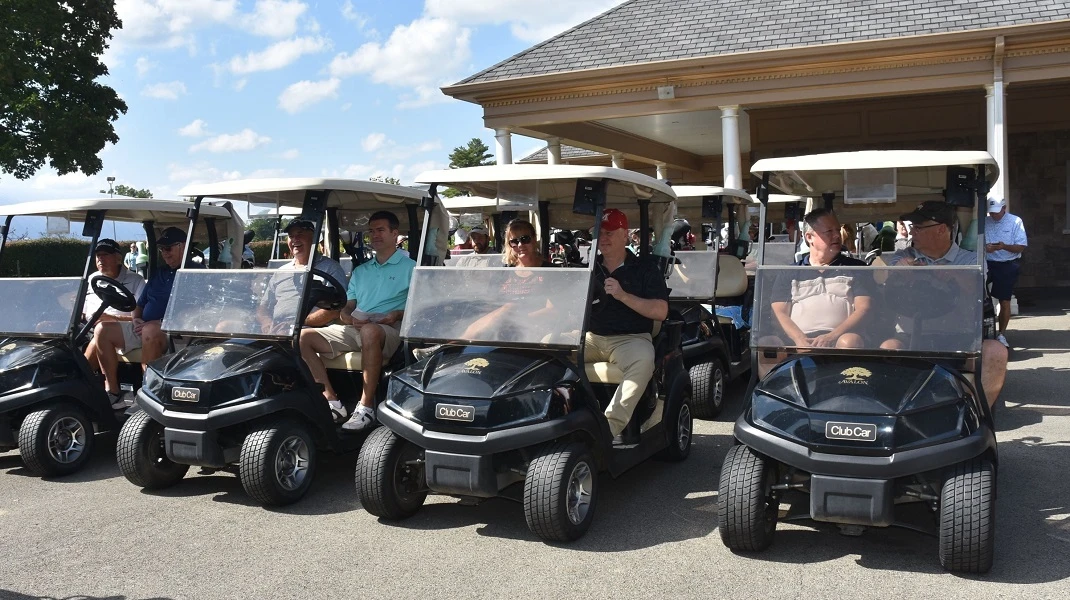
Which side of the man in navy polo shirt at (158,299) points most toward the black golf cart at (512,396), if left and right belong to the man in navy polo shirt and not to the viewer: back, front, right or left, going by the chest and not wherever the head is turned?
left

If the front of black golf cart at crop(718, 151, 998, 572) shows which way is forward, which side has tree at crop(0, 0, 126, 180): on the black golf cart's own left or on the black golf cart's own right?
on the black golf cart's own right

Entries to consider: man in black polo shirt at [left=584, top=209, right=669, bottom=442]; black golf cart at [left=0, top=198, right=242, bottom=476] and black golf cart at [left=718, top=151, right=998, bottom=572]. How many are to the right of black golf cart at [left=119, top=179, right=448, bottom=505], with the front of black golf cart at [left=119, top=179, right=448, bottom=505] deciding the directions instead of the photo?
1

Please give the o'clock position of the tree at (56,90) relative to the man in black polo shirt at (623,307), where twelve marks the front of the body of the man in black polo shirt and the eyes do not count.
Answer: The tree is roughly at 3 o'clock from the man in black polo shirt.

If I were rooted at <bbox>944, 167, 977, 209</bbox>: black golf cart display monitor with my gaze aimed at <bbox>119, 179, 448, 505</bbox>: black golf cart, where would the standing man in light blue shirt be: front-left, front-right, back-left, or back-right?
back-right

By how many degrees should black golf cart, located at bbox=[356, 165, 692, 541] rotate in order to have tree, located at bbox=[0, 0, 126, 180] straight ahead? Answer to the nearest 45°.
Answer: approximately 90° to its right

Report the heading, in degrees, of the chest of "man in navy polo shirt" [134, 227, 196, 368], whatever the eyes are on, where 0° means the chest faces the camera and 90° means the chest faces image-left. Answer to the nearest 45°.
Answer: approximately 45°

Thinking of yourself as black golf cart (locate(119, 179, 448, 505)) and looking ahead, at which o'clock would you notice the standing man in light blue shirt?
The standing man in light blue shirt is roughly at 7 o'clock from the black golf cart.
